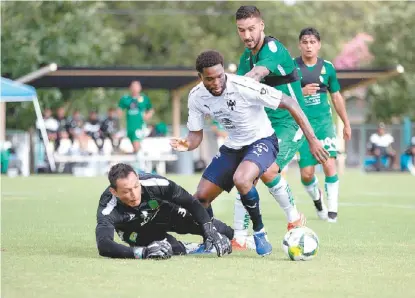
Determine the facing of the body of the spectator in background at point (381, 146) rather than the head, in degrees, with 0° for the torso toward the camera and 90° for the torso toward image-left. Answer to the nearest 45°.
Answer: approximately 0°

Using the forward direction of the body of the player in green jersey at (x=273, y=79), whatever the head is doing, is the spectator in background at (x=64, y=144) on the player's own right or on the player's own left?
on the player's own right

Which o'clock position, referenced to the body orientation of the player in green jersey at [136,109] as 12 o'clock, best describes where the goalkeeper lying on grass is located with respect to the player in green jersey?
The goalkeeper lying on grass is roughly at 12 o'clock from the player in green jersey.

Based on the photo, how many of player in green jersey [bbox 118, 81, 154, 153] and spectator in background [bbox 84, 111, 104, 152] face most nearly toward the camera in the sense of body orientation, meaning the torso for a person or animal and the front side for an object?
2

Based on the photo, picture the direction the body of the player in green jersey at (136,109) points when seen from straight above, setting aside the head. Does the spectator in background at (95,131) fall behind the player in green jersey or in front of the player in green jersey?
behind

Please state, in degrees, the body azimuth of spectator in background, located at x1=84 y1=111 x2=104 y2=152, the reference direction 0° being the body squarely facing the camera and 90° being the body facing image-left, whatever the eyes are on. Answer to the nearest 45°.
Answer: approximately 0°

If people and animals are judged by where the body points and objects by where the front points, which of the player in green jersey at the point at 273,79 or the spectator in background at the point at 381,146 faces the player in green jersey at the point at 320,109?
the spectator in background

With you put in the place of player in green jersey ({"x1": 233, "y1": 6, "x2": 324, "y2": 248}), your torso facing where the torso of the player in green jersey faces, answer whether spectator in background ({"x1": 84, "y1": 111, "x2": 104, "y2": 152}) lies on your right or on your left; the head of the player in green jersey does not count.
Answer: on your right

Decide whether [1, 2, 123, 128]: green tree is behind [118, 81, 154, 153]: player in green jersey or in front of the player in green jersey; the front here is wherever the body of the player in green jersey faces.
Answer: behind
